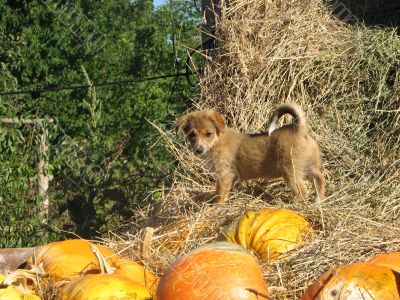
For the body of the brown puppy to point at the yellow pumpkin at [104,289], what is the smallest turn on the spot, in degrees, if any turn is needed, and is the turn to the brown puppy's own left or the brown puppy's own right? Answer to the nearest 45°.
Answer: approximately 90° to the brown puppy's own left

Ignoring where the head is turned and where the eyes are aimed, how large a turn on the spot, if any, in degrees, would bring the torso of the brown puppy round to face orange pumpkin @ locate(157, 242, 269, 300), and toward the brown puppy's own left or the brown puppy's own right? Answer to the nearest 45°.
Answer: approximately 90° to the brown puppy's own left

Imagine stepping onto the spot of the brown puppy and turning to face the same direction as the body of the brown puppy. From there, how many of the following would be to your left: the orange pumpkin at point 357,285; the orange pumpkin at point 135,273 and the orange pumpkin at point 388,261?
3

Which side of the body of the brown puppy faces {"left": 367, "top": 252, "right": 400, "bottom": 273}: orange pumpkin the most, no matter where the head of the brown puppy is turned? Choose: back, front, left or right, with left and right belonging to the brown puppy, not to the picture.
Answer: left

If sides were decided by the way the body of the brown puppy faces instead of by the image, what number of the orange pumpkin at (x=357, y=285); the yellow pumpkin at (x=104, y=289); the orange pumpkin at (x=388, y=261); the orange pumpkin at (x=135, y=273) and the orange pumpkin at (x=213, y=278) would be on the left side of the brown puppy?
5

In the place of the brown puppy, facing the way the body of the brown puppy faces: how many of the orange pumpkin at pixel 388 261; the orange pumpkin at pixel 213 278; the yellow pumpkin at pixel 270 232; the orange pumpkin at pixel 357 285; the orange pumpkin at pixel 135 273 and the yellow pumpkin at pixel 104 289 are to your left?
6

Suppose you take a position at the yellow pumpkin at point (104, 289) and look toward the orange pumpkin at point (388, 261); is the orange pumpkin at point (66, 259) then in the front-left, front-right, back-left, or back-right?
back-left

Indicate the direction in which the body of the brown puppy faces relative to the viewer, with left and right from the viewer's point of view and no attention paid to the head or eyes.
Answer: facing to the left of the viewer

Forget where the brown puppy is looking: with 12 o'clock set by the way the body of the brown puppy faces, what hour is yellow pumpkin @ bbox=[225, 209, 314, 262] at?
The yellow pumpkin is roughly at 9 o'clock from the brown puppy.

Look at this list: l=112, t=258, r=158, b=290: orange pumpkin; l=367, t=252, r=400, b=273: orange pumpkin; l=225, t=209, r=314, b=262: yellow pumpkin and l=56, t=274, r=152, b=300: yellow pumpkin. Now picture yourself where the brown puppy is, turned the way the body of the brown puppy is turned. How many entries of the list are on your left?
4
